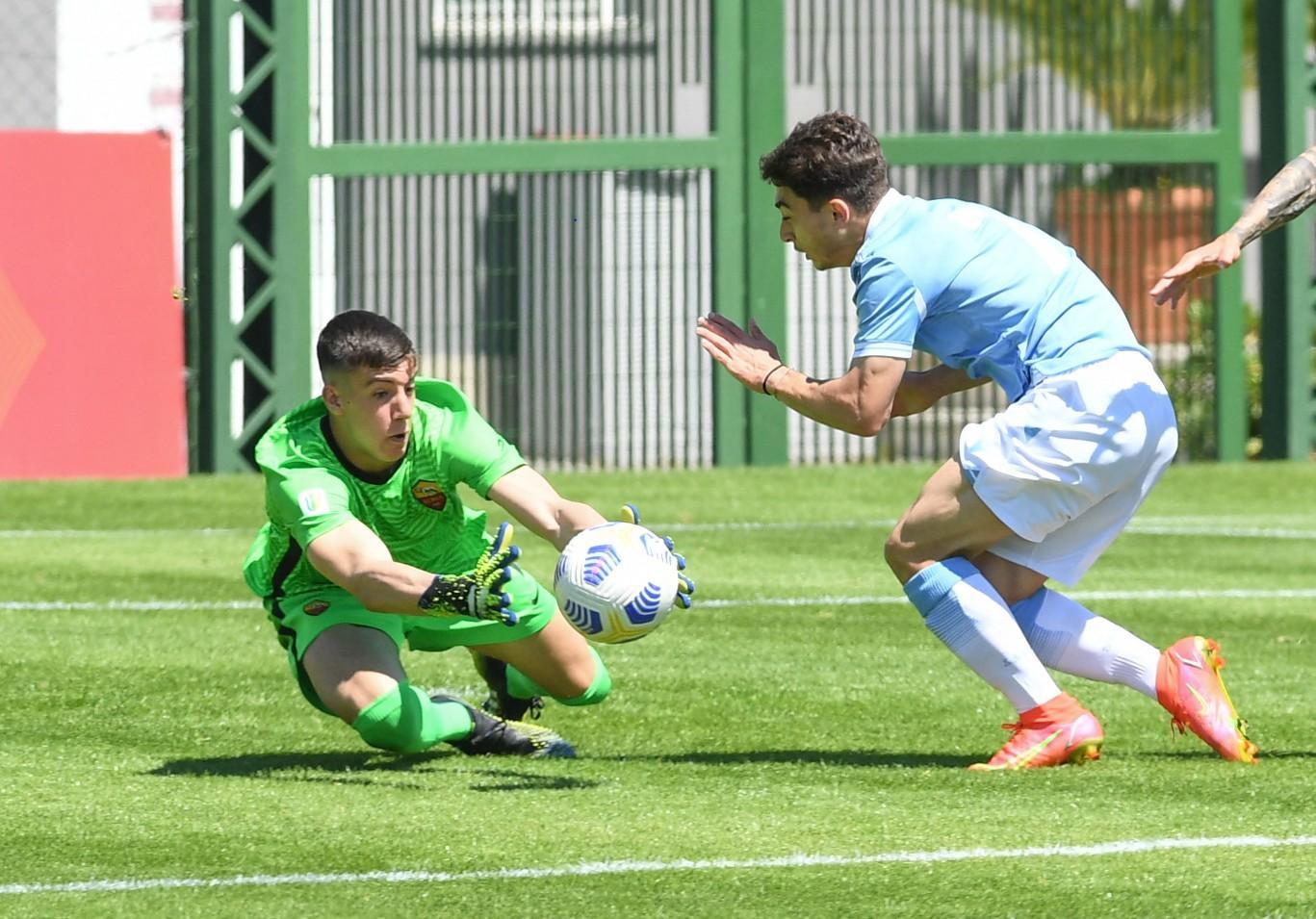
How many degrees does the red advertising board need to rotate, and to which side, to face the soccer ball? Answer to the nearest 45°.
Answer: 0° — it already faces it

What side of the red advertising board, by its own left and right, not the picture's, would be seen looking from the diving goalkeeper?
front

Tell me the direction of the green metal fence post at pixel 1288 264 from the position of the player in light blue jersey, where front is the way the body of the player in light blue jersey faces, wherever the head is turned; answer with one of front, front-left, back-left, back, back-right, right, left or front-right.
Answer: right

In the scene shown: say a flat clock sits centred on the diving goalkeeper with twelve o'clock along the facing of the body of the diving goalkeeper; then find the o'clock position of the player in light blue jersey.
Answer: The player in light blue jersey is roughly at 11 o'clock from the diving goalkeeper.

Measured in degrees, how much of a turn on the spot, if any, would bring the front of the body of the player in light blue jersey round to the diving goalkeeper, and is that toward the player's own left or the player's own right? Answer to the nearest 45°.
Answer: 0° — they already face them

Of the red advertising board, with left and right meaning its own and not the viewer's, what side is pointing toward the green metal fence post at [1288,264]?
left

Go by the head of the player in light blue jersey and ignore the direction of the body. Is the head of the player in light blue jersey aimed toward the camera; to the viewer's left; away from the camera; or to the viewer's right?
to the viewer's left

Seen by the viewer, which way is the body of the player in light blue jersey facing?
to the viewer's left

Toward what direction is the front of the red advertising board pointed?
toward the camera

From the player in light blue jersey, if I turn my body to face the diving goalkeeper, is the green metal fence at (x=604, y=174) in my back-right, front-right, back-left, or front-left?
front-right

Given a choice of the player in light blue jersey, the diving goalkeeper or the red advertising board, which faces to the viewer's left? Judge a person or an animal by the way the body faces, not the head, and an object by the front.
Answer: the player in light blue jersey

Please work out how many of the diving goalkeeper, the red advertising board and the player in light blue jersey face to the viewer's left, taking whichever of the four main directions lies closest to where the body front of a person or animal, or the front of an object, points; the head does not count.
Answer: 1

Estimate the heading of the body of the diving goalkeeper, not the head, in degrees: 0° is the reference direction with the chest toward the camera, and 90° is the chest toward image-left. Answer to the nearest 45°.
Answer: approximately 315°
